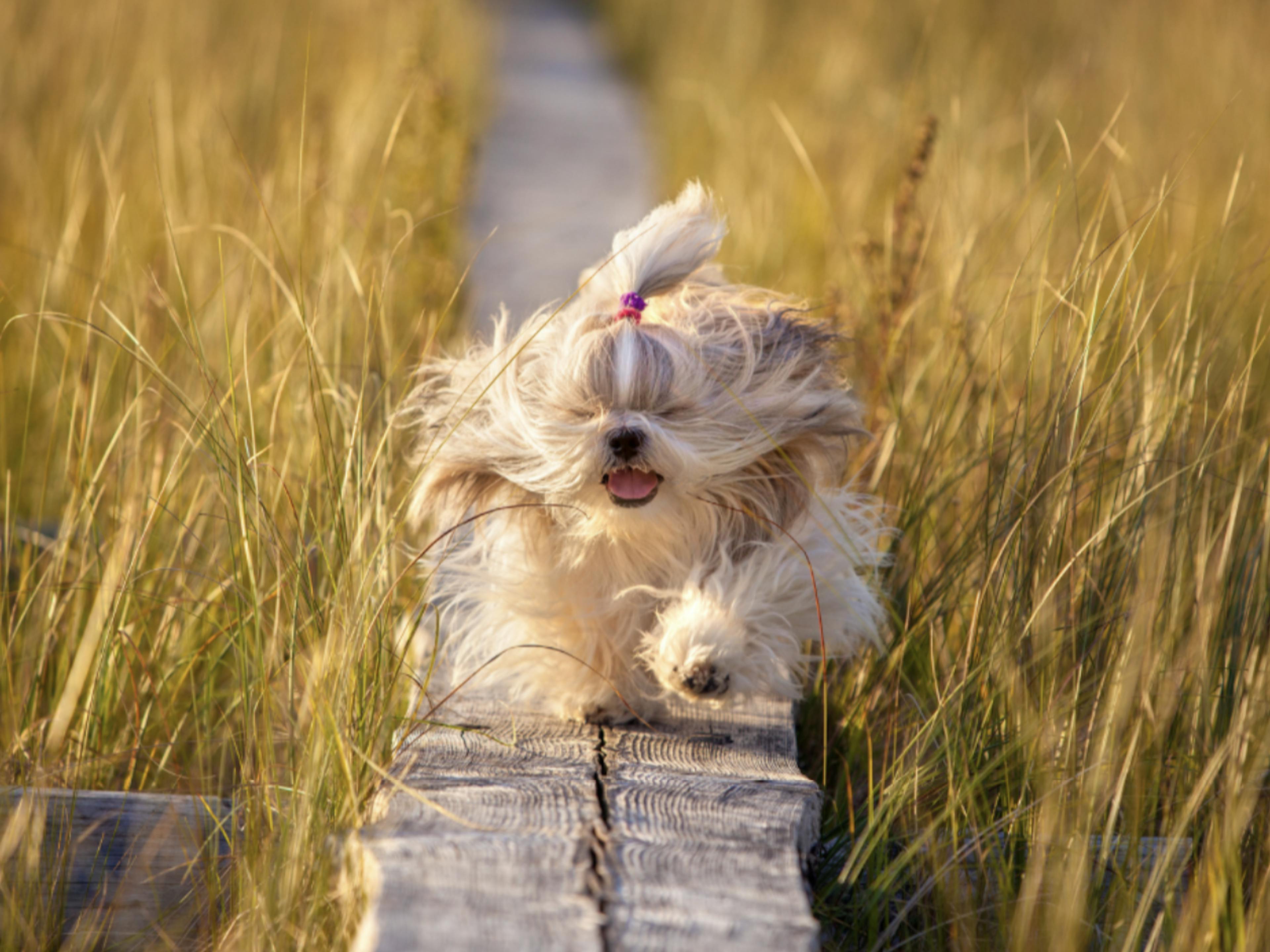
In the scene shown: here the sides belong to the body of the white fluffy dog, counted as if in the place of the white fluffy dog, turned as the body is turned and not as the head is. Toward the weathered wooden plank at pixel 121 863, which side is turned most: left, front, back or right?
right

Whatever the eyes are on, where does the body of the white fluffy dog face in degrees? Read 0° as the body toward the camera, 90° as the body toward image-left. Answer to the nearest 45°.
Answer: approximately 0°
